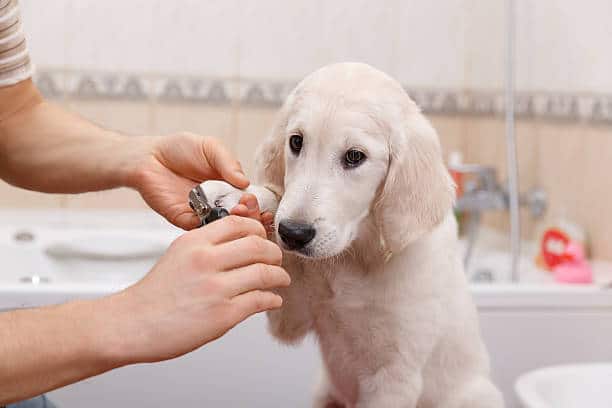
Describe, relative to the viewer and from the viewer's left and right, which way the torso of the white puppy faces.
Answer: facing the viewer and to the left of the viewer

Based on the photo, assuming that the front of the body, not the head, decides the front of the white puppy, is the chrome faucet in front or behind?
behind

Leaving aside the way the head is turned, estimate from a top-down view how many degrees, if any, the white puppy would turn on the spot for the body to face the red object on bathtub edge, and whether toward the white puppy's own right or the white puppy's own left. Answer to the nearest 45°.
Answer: approximately 180°
